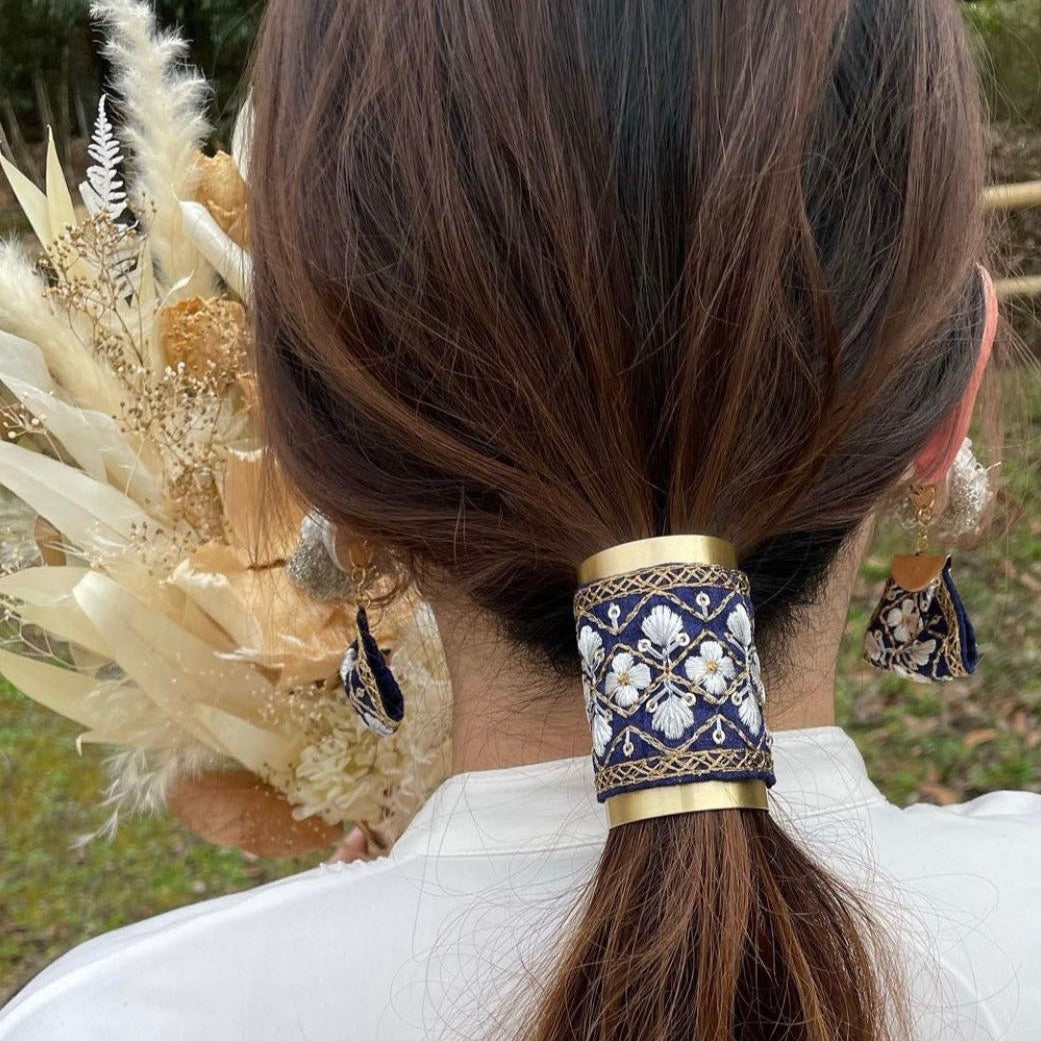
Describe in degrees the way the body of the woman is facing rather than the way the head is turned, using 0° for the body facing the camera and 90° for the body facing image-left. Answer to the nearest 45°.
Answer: approximately 180°

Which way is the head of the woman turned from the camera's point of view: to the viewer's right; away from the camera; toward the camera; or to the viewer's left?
away from the camera
